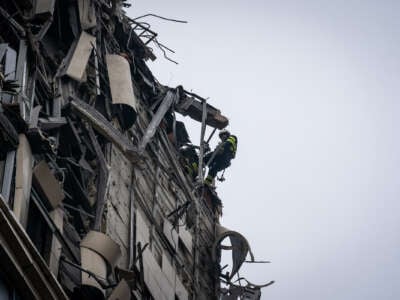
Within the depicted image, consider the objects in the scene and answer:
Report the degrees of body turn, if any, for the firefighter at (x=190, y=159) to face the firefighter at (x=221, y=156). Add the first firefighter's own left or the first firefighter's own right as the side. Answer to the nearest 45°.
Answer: approximately 135° to the first firefighter's own right
